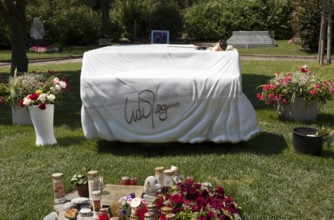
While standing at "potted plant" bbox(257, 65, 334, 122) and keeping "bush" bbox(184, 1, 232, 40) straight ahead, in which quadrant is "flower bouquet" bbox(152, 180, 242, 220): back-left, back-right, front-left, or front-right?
back-left

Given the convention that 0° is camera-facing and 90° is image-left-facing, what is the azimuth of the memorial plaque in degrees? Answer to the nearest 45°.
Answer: approximately 0°

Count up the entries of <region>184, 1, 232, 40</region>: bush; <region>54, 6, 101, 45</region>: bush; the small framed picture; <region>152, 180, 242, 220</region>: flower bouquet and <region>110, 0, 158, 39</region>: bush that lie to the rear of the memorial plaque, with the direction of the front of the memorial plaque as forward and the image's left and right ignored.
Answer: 4

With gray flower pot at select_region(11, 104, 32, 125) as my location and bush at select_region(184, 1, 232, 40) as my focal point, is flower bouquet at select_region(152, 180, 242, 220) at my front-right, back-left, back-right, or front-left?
back-right

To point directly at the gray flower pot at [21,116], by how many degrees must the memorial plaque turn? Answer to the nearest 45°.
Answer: approximately 135° to its right

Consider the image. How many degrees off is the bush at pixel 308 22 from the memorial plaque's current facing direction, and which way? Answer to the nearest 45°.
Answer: approximately 135° to its left

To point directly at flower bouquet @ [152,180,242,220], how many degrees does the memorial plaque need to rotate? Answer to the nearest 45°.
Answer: approximately 45° to its left
